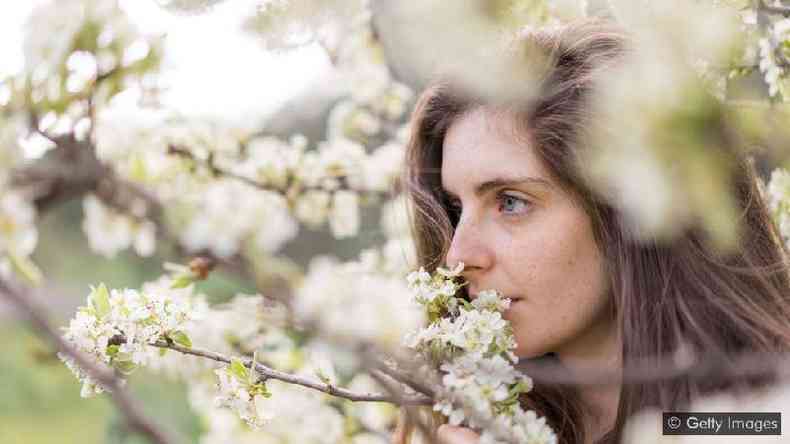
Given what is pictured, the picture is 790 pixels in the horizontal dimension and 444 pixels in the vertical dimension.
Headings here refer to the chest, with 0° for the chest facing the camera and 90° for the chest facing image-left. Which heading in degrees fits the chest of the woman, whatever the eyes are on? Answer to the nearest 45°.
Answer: approximately 45°

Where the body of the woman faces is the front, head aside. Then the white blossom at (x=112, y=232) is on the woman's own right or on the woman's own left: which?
on the woman's own right

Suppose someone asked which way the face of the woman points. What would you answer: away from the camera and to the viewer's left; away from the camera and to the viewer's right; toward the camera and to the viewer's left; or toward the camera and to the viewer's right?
toward the camera and to the viewer's left
